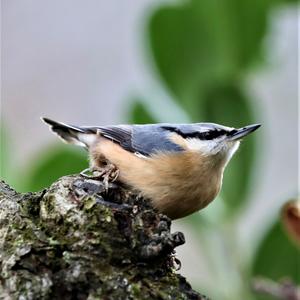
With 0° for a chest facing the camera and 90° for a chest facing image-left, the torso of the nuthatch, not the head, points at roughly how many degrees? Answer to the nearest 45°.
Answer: approximately 270°
